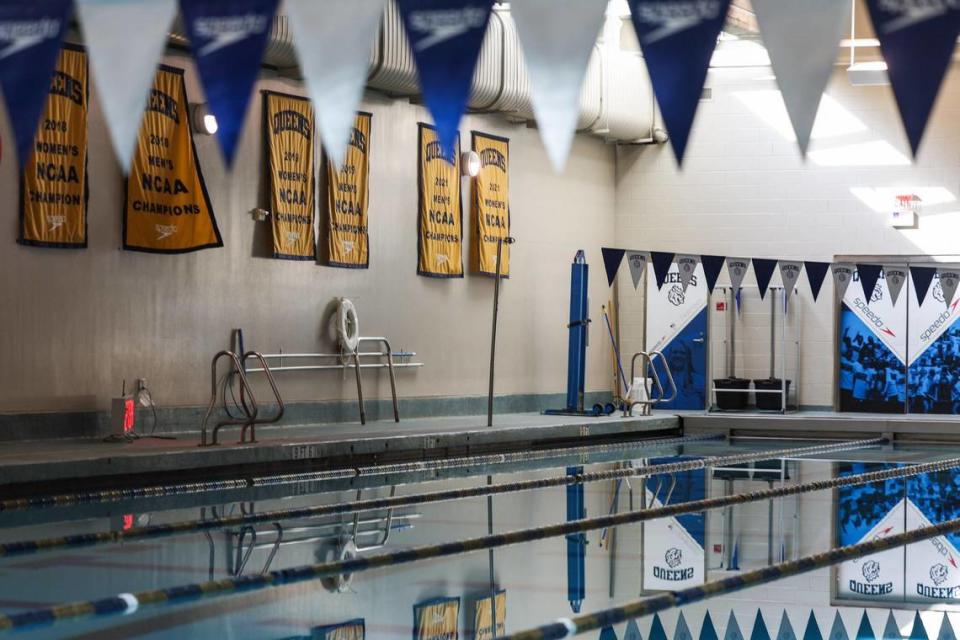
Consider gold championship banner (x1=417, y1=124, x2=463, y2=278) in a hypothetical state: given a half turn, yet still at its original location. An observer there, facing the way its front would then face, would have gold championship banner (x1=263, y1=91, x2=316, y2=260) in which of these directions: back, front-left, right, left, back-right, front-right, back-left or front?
left

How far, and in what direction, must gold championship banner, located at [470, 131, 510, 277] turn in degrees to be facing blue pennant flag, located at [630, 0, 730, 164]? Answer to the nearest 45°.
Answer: approximately 45° to its right

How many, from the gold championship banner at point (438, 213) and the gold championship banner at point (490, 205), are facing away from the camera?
0

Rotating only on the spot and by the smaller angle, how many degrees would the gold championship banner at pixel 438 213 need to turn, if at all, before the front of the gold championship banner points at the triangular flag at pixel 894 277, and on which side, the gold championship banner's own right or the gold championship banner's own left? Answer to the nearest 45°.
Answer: approximately 45° to the gold championship banner's own left

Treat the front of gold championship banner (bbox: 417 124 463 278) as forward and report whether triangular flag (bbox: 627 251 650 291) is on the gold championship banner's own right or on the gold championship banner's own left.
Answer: on the gold championship banner's own left

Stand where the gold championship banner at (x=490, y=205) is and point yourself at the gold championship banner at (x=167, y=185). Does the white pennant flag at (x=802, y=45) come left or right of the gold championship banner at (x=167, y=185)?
left

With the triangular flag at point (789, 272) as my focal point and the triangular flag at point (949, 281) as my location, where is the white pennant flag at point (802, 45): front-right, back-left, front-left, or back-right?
front-left

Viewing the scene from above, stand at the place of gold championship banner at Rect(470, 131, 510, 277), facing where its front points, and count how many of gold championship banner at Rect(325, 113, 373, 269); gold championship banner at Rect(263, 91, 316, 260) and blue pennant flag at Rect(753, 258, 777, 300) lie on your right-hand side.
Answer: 2

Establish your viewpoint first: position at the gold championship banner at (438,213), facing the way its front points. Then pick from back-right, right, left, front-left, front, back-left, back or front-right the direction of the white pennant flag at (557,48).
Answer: front-right

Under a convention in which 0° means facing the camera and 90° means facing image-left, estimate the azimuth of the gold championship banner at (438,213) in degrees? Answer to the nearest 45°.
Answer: approximately 315°

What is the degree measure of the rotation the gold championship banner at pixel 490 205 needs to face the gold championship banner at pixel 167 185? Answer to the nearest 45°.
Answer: approximately 90° to its right

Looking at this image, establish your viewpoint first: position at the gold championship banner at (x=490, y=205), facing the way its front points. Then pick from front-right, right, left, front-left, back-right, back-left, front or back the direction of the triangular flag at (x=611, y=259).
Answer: front-left

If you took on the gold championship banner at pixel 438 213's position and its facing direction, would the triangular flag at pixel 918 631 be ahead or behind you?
ahead

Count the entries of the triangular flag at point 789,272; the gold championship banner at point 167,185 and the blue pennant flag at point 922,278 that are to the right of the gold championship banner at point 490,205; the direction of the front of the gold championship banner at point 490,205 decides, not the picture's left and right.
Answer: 1

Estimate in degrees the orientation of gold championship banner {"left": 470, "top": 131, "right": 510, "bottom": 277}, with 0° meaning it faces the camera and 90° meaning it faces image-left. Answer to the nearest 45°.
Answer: approximately 315°

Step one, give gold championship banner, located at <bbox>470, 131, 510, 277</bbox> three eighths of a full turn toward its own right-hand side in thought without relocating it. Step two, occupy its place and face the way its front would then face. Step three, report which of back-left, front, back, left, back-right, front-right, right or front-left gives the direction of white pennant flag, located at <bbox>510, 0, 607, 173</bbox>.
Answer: left

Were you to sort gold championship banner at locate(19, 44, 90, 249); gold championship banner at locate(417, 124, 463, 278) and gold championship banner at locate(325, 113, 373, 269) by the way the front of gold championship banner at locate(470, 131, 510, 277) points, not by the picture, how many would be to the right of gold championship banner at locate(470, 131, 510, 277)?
3

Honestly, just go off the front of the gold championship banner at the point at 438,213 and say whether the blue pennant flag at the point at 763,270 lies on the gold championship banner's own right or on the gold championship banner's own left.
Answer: on the gold championship banner's own left

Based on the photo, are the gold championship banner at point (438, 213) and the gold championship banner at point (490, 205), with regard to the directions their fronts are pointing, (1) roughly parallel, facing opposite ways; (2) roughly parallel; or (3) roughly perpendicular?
roughly parallel
